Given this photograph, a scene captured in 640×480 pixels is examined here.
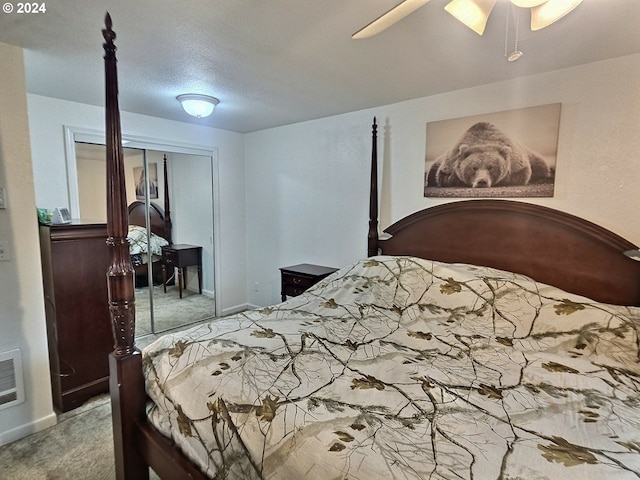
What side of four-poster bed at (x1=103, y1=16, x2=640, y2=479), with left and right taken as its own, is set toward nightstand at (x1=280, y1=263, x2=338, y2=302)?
right

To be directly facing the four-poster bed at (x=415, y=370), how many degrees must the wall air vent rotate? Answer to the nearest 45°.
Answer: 0° — it already faces it

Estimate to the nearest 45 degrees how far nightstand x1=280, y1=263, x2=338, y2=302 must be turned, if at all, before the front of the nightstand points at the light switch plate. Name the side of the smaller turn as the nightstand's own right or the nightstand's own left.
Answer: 0° — it already faces it

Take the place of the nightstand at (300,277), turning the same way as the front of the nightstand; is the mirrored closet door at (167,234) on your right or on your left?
on your right

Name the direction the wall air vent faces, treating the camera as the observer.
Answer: facing the viewer and to the right of the viewer

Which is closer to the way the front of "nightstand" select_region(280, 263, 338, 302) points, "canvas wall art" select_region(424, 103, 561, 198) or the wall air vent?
the wall air vent

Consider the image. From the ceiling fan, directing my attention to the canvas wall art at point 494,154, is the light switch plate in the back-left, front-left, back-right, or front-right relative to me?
back-left

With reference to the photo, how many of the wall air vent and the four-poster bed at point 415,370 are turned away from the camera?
0

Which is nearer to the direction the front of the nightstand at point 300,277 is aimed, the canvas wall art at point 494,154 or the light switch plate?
the light switch plate

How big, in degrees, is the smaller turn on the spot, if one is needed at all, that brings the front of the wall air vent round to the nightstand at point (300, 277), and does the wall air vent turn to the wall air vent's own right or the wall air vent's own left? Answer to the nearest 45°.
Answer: approximately 45° to the wall air vent's own left

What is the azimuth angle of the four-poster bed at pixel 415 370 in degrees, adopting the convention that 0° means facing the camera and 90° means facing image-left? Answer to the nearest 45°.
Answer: approximately 45°
